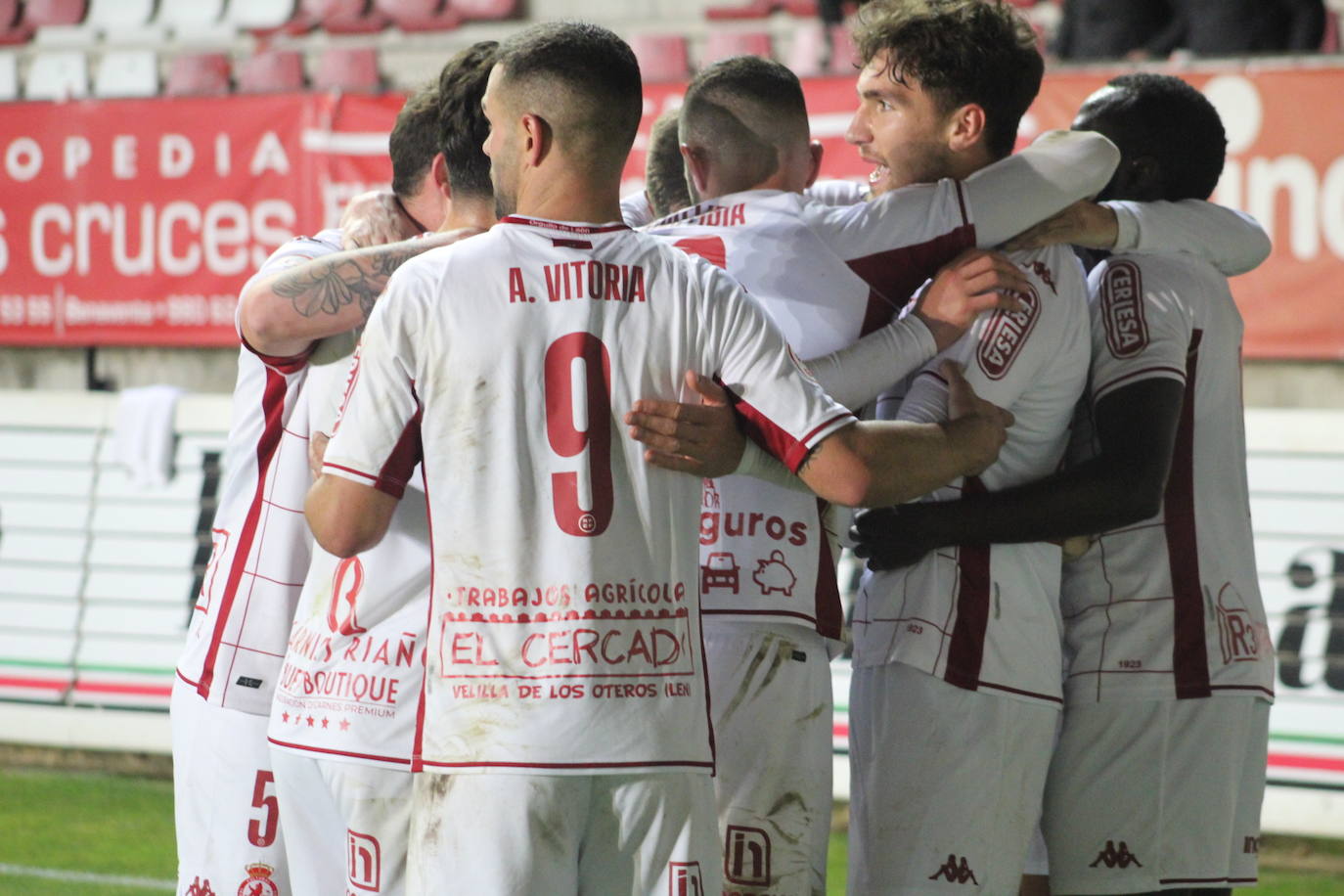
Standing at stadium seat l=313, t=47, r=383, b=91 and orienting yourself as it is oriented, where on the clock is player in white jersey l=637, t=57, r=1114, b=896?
The player in white jersey is roughly at 12 o'clock from the stadium seat.

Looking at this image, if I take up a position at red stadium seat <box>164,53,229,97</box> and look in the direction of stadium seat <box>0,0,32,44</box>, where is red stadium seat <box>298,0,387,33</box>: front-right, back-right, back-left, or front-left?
back-right

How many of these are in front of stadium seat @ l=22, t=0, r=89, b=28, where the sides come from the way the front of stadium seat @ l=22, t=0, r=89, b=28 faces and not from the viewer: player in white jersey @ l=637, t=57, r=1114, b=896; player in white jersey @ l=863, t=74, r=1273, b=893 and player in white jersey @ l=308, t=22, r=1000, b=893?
3

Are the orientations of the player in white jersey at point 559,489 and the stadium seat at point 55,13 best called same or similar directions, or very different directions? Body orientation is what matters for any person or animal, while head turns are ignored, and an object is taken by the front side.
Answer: very different directions

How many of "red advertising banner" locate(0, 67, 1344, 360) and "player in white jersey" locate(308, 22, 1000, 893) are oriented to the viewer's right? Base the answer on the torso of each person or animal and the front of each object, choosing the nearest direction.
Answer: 0

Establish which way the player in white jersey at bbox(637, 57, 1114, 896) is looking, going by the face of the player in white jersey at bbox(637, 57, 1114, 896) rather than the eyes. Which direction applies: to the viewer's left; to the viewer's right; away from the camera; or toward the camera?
away from the camera

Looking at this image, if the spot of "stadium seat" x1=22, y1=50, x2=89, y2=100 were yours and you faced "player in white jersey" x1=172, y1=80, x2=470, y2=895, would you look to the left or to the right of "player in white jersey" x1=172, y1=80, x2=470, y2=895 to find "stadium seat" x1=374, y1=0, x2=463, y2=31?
left

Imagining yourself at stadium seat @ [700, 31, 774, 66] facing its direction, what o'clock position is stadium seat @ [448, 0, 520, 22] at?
stadium seat @ [448, 0, 520, 22] is roughly at 4 o'clock from stadium seat @ [700, 31, 774, 66].

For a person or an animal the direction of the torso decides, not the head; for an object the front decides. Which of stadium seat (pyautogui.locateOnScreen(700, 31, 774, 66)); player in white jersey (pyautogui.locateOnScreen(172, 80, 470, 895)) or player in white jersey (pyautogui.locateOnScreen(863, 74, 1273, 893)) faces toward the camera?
the stadium seat

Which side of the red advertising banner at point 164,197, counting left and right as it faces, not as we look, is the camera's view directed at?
front

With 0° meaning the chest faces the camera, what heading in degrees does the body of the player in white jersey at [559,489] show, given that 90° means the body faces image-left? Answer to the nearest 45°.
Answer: approximately 180°
